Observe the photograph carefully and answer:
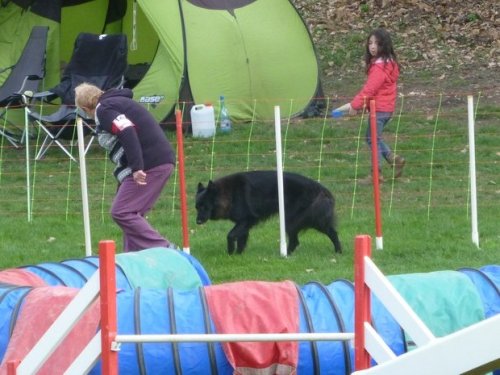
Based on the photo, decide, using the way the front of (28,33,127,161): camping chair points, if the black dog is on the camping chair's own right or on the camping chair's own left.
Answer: on the camping chair's own left

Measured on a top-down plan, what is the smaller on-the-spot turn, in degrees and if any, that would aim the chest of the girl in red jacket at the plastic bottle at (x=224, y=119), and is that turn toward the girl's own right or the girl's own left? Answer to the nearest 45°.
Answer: approximately 45° to the girl's own right

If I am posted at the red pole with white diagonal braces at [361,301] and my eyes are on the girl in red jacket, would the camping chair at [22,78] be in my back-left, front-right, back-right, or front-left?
front-left

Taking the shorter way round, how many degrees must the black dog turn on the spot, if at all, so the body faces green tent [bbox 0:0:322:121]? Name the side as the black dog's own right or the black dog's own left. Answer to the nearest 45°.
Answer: approximately 90° to the black dog's own right

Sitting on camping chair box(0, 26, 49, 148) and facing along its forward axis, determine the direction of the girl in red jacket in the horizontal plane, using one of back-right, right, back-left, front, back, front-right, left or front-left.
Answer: left

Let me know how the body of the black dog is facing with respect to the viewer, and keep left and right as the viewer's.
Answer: facing to the left of the viewer

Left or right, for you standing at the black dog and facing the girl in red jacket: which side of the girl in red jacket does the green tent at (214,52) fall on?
left

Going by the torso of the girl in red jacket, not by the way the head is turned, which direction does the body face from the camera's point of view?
to the viewer's left

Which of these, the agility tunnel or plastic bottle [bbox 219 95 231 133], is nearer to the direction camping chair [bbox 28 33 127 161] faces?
the agility tunnel

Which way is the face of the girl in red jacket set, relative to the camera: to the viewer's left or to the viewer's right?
to the viewer's left

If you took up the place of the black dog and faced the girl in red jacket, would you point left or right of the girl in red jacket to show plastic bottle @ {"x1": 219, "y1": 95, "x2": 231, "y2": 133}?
left

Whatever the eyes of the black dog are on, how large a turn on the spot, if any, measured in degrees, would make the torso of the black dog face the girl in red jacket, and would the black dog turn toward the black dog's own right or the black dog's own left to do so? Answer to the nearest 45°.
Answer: approximately 135° to the black dog's own right

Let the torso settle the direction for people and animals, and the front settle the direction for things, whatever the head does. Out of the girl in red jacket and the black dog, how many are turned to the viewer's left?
2

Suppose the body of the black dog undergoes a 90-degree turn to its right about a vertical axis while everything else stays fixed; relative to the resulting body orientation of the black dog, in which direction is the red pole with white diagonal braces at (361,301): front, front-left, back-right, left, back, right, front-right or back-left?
back

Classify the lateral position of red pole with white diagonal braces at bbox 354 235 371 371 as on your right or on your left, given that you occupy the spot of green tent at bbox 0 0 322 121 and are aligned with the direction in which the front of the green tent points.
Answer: on your left

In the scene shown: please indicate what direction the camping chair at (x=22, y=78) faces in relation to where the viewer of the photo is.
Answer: facing the viewer and to the left of the viewer

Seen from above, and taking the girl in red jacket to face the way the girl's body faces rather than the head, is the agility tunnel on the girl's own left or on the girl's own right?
on the girl's own left

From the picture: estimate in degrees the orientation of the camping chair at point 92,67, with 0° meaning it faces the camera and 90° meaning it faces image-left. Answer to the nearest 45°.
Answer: approximately 45°
